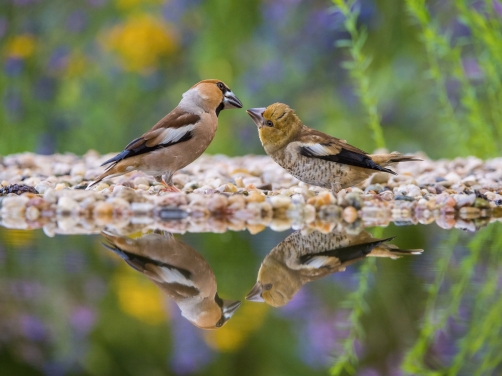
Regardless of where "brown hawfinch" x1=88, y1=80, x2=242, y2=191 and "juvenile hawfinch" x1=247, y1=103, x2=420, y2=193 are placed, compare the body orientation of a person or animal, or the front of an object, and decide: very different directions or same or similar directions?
very different directions

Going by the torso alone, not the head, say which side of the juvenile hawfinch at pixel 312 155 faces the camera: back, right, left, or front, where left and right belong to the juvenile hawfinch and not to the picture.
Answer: left

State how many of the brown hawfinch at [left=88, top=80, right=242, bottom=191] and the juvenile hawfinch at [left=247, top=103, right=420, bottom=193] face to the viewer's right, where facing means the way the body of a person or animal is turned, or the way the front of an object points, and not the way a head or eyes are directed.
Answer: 1

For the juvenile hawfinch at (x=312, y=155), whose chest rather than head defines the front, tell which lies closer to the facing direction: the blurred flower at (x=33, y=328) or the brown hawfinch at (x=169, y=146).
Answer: the brown hawfinch

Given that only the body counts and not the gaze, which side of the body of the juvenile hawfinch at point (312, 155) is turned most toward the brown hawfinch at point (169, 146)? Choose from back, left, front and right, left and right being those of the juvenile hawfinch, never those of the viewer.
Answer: front

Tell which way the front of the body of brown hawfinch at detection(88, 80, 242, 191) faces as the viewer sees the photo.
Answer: to the viewer's right

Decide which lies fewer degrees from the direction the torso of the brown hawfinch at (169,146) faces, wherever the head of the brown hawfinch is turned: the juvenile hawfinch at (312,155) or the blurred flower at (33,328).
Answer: the juvenile hawfinch

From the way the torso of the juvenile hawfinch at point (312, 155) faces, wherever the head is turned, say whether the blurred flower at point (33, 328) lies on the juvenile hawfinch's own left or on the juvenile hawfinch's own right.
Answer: on the juvenile hawfinch's own left
